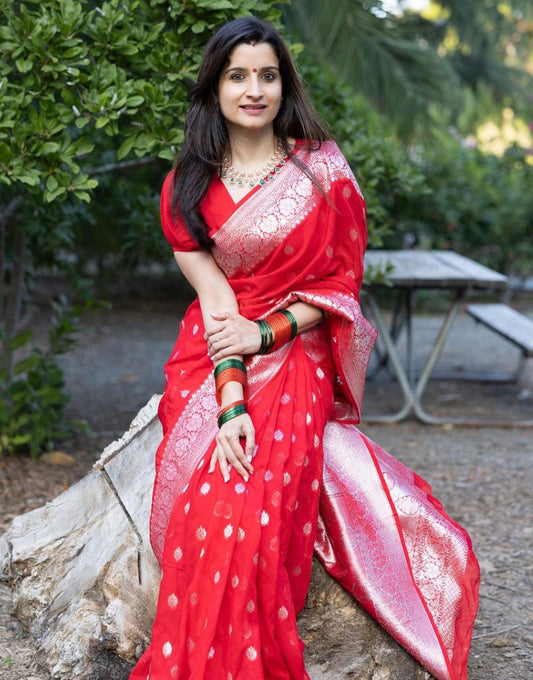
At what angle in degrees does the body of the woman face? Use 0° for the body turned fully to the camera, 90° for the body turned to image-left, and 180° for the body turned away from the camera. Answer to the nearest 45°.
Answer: approximately 0°

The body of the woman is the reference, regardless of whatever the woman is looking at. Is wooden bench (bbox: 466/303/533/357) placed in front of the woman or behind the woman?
behind

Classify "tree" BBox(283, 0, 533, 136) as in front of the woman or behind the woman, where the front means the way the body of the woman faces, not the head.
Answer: behind

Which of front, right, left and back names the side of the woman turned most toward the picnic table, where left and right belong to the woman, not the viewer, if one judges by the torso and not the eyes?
back
